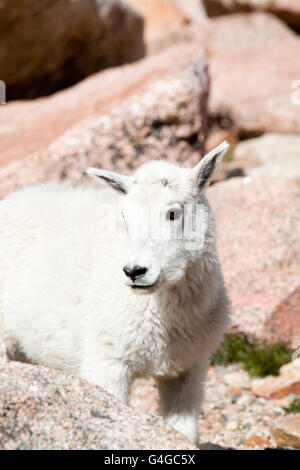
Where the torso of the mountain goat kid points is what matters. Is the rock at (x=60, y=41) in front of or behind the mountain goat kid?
behind

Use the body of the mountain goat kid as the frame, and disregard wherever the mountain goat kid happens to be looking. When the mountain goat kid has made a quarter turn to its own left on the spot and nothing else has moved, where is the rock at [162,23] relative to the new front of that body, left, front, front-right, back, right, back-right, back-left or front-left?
front-left

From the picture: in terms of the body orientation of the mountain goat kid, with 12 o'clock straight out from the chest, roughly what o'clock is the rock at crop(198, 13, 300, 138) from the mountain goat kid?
The rock is roughly at 8 o'clock from the mountain goat kid.

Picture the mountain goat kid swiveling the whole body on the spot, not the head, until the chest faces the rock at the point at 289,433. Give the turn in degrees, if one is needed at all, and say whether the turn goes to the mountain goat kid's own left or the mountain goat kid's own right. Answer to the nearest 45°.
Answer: approximately 45° to the mountain goat kid's own left

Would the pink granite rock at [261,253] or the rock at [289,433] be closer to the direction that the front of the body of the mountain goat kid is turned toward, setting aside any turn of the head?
the rock

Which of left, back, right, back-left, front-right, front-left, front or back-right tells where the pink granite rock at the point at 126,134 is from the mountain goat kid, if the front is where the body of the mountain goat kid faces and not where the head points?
back-left

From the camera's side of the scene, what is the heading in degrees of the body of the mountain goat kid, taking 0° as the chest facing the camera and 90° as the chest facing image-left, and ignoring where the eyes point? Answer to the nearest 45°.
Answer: approximately 315°
